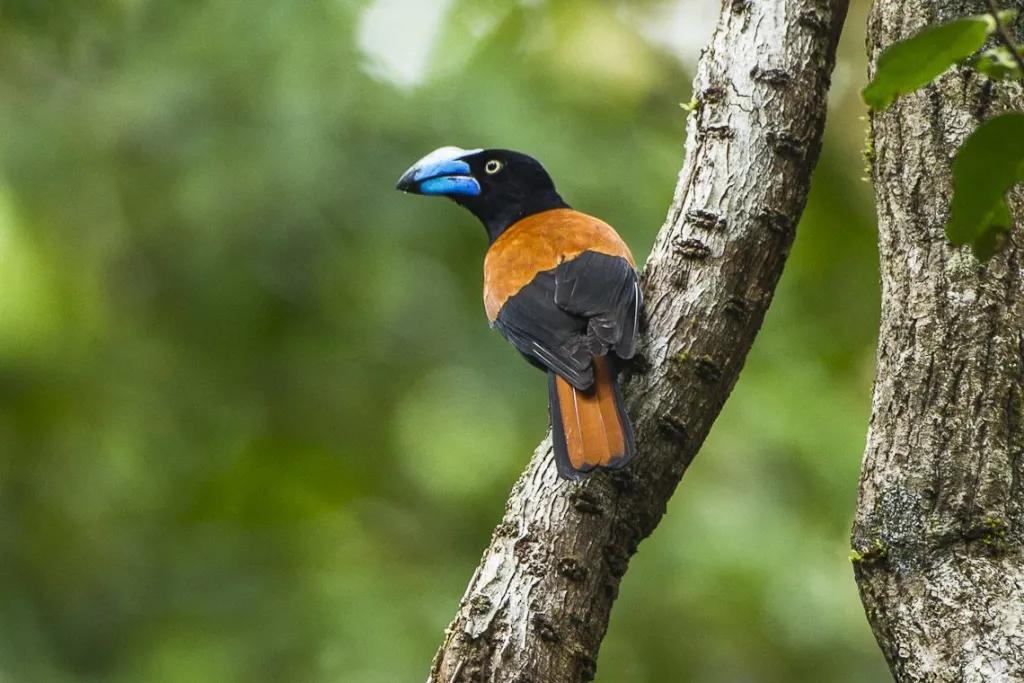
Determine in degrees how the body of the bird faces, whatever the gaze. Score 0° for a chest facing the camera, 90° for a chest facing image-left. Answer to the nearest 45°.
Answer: approximately 135°
